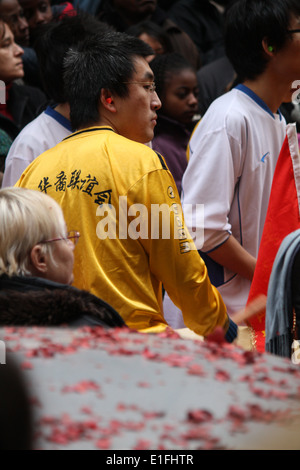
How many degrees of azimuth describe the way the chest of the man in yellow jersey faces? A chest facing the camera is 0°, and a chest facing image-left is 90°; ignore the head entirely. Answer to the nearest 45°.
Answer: approximately 225°

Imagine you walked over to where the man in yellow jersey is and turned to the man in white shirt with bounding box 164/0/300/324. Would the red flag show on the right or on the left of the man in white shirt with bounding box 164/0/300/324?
right

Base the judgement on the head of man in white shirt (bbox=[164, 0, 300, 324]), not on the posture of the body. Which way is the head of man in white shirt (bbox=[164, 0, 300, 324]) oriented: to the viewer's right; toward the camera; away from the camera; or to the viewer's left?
to the viewer's right

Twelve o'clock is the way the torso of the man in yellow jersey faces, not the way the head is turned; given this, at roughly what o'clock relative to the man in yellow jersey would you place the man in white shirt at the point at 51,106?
The man in white shirt is roughly at 10 o'clock from the man in yellow jersey.

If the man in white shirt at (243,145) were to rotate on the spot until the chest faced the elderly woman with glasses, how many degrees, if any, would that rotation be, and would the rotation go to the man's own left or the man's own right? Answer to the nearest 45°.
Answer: approximately 135° to the man's own right

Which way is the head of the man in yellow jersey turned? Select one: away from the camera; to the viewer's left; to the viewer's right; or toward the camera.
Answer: to the viewer's right

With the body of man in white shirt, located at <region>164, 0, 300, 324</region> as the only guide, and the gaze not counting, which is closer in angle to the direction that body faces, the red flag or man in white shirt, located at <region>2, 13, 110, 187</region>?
the red flag

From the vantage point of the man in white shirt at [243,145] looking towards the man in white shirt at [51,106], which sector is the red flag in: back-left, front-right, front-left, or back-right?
back-left

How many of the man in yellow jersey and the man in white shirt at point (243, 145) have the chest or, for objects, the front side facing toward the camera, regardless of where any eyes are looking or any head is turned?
0
